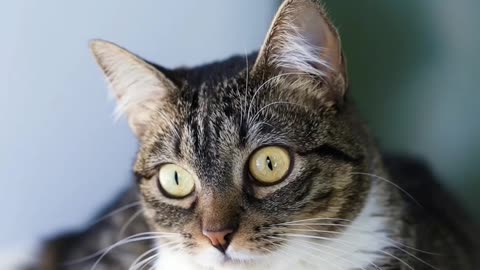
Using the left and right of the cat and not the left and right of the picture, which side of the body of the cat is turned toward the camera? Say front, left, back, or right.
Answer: front
